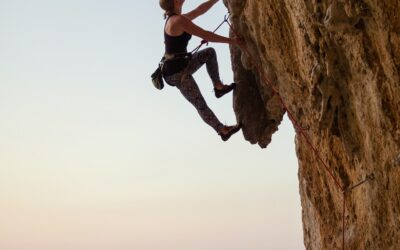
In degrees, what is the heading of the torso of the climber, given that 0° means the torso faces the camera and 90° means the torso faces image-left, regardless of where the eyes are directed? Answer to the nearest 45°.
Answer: approximately 270°
